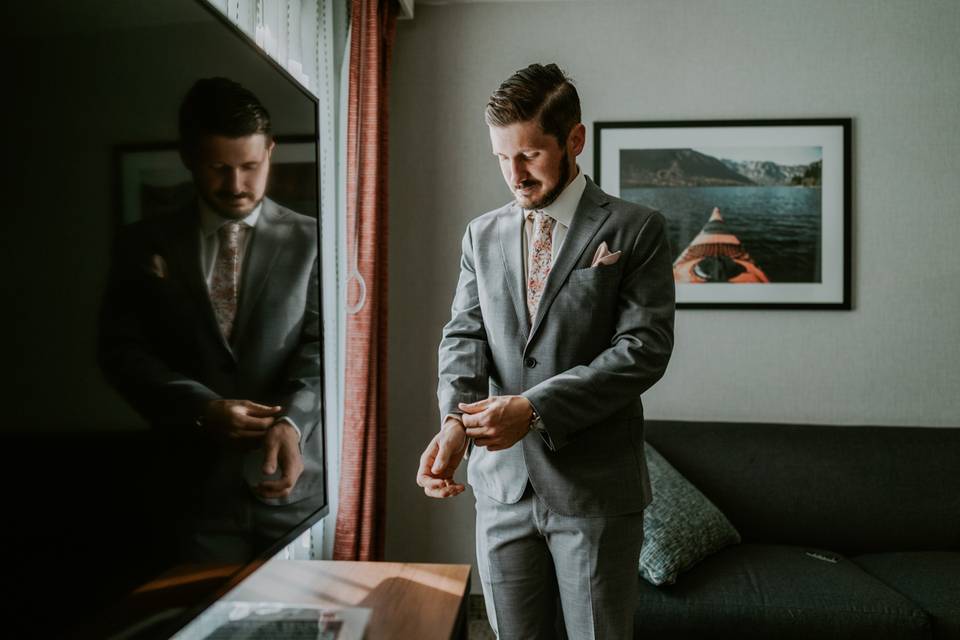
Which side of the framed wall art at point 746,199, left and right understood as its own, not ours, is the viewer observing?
front

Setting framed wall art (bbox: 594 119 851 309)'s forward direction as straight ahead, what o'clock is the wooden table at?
The wooden table is roughly at 1 o'clock from the framed wall art.

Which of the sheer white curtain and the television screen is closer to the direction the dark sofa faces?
the television screen

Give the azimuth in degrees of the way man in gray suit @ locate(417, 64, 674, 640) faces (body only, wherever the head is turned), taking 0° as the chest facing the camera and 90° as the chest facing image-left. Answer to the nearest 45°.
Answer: approximately 45°

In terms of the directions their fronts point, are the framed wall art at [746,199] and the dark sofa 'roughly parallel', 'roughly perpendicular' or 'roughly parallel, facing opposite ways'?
roughly parallel

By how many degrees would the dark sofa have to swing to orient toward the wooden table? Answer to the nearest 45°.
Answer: approximately 45° to its right

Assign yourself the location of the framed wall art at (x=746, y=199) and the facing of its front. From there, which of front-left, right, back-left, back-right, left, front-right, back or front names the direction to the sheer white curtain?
front-right

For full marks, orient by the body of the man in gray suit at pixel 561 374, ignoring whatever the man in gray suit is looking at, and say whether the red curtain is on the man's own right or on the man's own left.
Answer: on the man's own right

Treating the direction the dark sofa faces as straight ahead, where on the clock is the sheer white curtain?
The sheer white curtain is roughly at 2 o'clock from the dark sofa.

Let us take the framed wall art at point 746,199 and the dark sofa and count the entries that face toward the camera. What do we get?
2

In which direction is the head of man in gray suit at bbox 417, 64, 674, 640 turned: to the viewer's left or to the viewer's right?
to the viewer's left

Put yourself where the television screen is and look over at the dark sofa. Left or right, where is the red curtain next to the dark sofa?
left

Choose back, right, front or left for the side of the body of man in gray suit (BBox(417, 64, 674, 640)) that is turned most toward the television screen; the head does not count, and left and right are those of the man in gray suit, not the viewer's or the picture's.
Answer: front

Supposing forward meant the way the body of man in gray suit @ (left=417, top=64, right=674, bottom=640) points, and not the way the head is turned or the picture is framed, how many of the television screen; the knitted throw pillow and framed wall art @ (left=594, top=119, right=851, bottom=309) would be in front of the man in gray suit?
1

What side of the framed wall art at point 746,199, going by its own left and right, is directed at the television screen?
front
